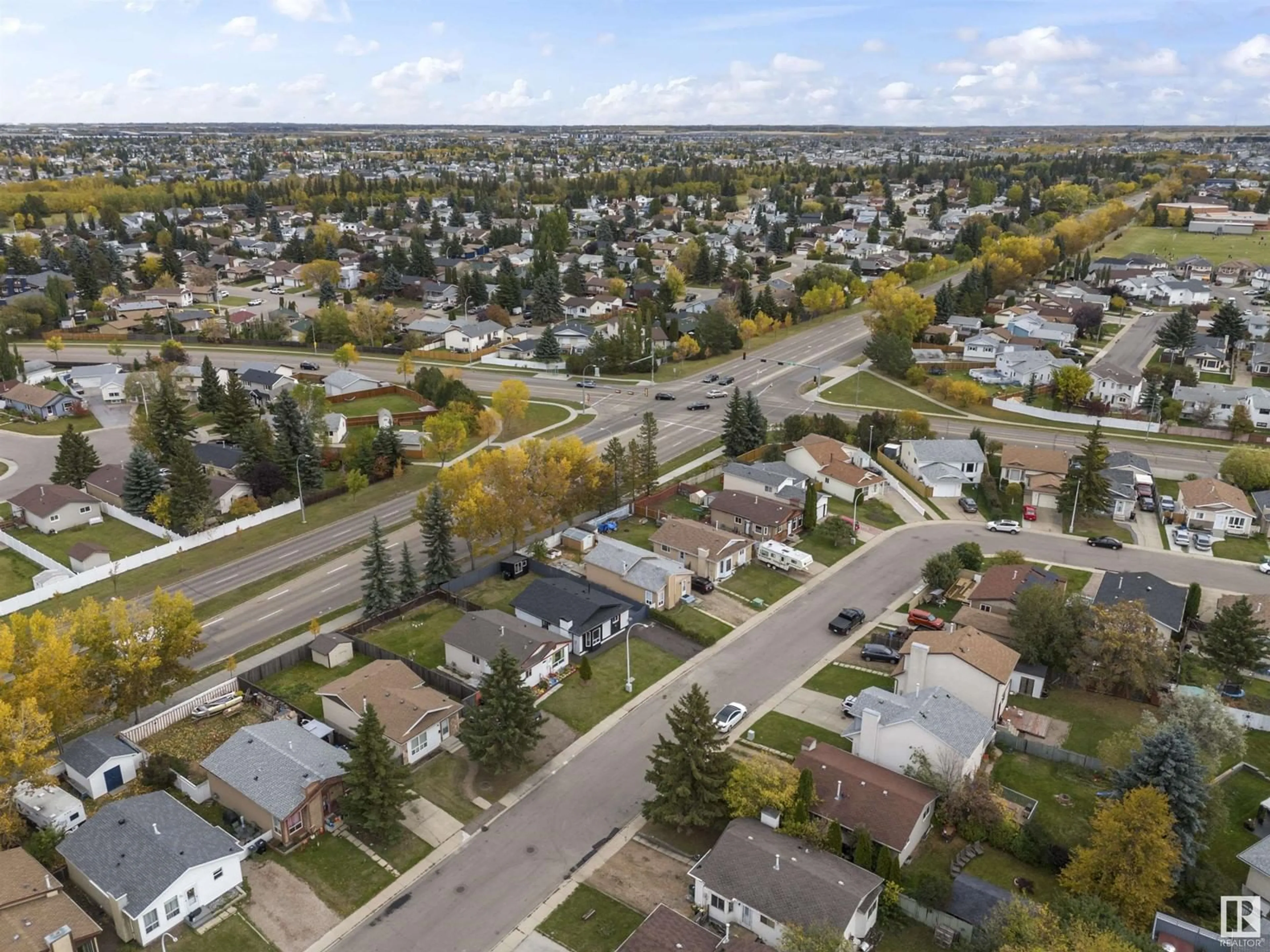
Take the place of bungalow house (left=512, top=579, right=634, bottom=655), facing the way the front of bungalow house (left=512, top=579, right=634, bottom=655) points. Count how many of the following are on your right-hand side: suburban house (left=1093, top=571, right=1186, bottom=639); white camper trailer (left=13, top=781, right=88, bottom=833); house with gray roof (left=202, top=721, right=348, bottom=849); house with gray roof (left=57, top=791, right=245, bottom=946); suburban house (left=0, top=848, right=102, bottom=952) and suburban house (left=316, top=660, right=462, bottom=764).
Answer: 5

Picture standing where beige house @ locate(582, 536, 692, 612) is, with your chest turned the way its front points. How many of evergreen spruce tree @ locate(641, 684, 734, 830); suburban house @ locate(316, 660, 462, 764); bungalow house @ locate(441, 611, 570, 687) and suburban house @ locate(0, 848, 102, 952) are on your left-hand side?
0

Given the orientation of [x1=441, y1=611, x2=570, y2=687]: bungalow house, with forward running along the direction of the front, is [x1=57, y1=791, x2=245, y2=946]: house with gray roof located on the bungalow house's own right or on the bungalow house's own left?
on the bungalow house's own right

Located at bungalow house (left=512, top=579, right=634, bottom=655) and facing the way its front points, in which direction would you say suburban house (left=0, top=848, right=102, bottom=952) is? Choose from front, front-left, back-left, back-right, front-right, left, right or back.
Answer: right

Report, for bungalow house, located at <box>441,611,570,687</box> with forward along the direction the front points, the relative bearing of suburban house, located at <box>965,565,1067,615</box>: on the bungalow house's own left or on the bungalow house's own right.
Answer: on the bungalow house's own left

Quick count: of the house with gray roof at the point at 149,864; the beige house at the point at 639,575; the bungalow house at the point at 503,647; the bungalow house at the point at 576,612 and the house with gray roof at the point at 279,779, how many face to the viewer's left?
0

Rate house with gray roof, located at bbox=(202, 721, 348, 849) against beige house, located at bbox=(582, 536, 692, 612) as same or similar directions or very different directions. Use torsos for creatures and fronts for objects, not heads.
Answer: same or similar directions

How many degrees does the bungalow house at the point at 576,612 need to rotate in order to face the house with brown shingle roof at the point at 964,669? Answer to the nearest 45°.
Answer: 0° — it already faces it

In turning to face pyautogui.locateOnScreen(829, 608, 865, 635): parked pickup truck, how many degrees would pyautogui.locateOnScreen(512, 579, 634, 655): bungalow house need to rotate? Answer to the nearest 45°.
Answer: approximately 45° to its left

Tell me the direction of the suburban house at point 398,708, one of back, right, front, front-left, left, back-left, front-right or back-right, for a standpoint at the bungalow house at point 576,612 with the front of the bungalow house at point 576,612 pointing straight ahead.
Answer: right

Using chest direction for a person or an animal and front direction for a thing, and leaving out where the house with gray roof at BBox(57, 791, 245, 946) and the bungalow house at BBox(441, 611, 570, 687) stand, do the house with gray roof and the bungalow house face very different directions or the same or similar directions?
same or similar directions

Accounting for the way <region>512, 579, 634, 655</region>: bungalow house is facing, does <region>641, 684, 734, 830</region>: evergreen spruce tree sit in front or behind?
in front

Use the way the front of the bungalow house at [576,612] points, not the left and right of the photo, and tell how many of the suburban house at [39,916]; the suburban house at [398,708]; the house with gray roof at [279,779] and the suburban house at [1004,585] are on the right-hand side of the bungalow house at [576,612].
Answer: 3

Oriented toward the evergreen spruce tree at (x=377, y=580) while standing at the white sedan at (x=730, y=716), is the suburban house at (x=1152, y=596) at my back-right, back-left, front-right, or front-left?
back-right

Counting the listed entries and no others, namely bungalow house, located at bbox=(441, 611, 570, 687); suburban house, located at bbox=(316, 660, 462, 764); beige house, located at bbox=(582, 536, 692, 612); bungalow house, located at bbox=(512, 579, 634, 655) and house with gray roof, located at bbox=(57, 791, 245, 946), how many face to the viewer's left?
0

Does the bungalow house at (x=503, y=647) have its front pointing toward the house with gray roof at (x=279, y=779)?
no

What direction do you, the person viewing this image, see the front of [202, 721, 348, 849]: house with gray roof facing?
facing the viewer and to the right of the viewer

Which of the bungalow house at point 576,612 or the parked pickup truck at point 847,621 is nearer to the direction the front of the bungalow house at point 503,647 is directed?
the parked pickup truck

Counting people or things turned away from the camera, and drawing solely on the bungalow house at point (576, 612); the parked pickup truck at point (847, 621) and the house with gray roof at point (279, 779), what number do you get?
1
